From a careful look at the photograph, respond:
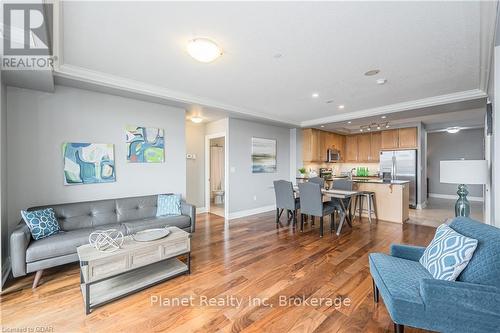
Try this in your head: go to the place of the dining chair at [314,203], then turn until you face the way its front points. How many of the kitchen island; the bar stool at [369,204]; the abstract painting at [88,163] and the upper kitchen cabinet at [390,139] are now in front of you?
3

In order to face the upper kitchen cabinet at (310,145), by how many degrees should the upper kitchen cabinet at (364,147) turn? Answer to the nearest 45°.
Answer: approximately 45° to its right

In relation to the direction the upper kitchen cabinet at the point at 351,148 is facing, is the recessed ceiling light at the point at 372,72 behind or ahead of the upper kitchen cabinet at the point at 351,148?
ahead

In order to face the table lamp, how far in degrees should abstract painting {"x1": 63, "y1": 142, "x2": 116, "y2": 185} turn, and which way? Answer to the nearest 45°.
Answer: approximately 45° to its left

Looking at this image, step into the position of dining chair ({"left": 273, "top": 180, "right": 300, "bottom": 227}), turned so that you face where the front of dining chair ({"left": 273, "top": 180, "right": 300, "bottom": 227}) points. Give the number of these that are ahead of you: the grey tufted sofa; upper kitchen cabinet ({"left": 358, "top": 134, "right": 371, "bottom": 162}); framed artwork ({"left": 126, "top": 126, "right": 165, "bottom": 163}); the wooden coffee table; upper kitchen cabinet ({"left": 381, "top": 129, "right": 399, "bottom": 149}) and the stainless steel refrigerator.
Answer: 3

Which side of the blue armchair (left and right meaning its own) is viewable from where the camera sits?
left

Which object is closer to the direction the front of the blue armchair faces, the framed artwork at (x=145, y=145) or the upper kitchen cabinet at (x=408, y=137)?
the framed artwork

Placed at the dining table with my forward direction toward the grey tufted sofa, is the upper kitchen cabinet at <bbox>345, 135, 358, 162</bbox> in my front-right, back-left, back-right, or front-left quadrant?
back-right

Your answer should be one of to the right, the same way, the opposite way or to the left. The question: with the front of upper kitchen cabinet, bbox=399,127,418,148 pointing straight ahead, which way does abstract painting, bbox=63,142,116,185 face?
to the left

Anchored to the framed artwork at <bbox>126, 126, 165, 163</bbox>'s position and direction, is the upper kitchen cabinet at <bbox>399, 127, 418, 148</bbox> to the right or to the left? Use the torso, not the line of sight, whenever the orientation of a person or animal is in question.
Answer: on its left

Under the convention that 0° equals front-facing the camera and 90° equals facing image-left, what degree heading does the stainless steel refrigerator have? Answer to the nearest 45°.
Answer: approximately 0°

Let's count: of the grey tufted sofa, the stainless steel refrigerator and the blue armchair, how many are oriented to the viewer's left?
1

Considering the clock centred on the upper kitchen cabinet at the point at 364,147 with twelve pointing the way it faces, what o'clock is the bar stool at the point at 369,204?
The bar stool is roughly at 12 o'clock from the upper kitchen cabinet.
